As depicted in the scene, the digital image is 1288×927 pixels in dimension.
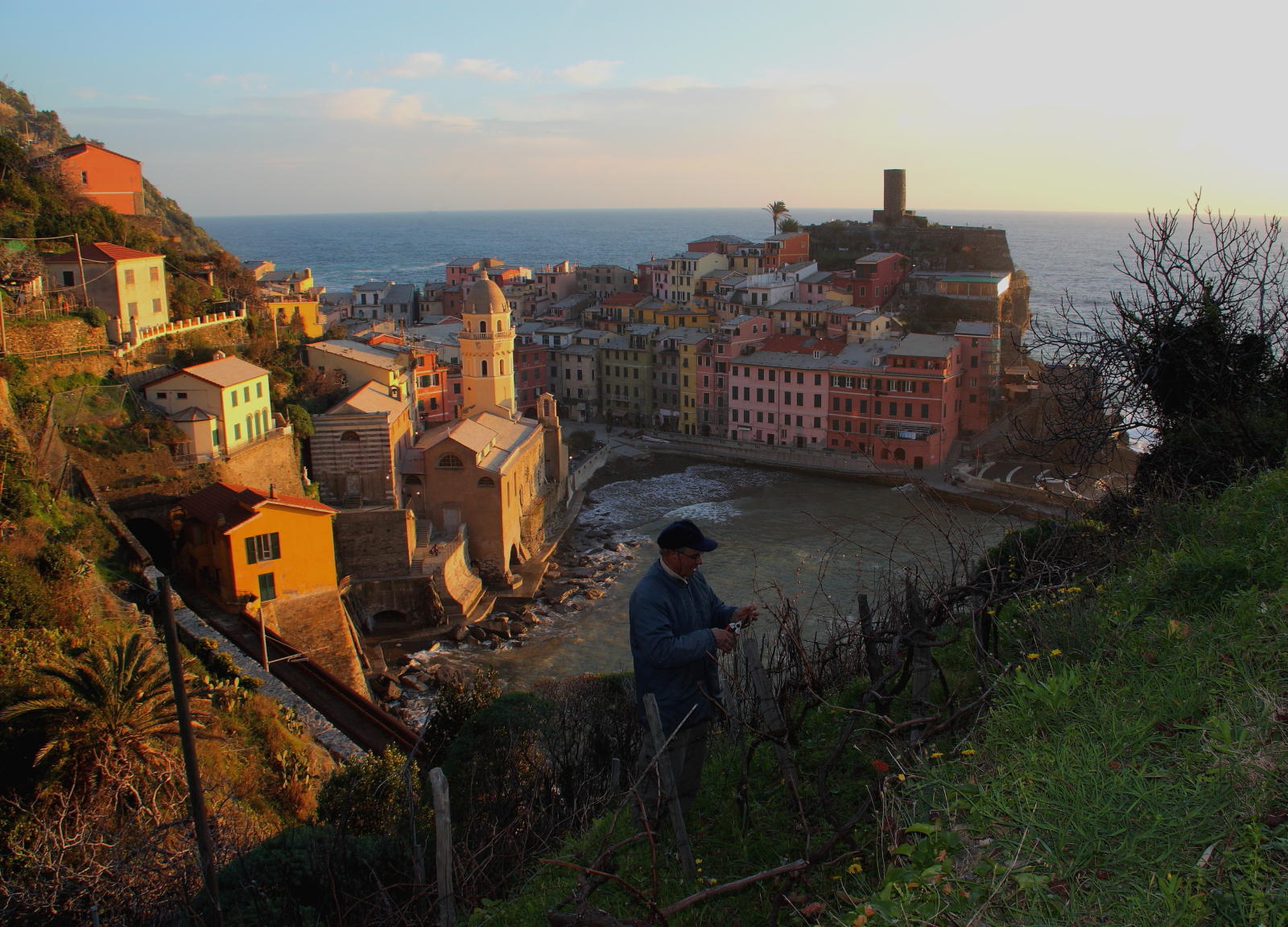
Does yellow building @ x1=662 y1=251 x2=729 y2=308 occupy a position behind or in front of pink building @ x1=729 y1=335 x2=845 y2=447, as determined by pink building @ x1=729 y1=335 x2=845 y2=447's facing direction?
behind

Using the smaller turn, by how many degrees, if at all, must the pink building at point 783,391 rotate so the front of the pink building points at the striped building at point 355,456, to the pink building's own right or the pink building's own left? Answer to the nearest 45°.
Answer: approximately 45° to the pink building's own right

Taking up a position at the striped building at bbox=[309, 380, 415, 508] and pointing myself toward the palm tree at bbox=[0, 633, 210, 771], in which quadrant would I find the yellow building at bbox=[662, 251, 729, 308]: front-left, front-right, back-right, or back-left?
back-left

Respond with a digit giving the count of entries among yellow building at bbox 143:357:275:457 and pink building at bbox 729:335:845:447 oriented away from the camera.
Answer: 0

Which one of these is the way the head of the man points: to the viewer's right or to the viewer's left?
to the viewer's right

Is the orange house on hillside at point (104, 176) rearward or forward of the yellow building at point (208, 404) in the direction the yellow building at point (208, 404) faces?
rearward

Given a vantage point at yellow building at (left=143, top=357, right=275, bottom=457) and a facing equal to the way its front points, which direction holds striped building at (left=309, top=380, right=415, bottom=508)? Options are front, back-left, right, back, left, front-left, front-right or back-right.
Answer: left

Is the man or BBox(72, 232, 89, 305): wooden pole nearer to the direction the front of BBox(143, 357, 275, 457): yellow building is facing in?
the man

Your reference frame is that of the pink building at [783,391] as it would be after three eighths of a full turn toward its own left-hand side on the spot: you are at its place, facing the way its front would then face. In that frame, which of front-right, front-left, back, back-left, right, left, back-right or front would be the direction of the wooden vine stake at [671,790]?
back-right

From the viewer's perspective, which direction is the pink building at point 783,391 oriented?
toward the camera

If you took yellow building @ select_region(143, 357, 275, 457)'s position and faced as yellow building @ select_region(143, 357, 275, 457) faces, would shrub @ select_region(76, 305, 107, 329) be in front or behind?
behind

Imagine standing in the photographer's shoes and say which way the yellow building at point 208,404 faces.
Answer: facing the viewer and to the right of the viewer

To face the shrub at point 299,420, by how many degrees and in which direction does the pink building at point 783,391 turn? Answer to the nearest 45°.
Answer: approximately 45° to its right
